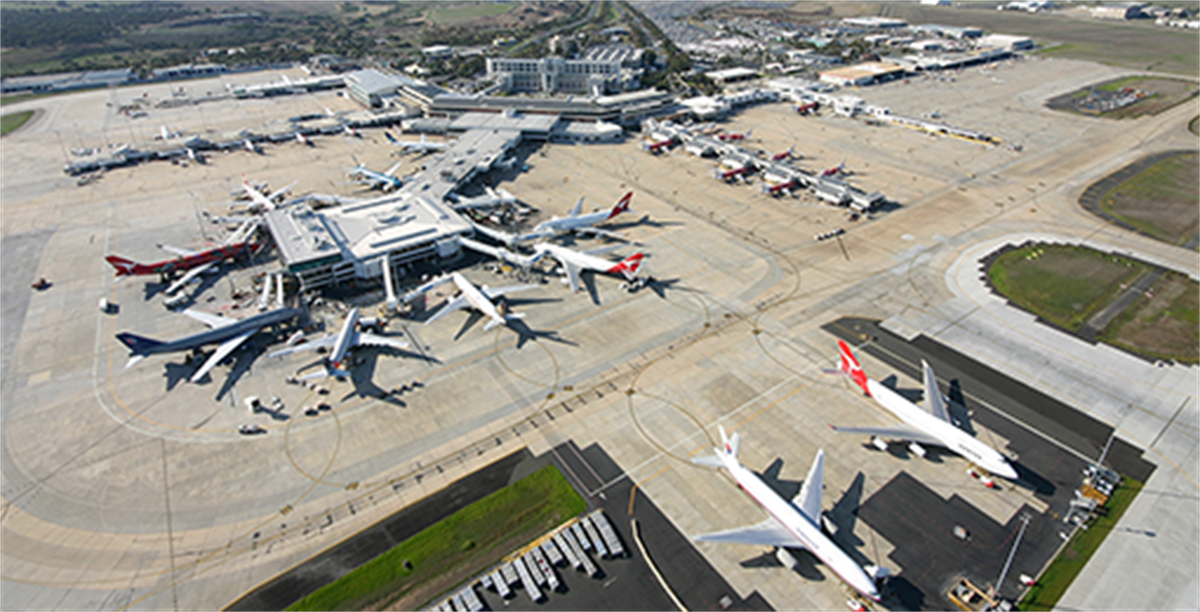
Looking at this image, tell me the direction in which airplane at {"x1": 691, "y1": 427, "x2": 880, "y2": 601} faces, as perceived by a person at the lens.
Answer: facing the viewer and to the right of the viewer
